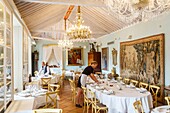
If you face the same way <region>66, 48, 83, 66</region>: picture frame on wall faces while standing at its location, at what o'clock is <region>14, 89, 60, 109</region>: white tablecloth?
The white tablecloth is roughly at 12 o'clock from the picture frame on wall.

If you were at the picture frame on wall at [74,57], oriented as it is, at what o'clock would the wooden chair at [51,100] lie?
The wooden chair is roughly at 12 o'clock from the picture frame on wall.

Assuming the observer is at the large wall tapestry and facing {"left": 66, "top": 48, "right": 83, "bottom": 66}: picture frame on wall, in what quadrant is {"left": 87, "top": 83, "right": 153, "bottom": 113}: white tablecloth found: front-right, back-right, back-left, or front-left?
back-left

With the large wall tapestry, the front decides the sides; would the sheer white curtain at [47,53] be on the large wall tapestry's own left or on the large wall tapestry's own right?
on the large wall tapestry's own right

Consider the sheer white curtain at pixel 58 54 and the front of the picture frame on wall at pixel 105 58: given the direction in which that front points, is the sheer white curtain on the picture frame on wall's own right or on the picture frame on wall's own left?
on the picture frame on wall's own right

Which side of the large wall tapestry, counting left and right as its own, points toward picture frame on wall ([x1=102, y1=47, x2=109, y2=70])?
right

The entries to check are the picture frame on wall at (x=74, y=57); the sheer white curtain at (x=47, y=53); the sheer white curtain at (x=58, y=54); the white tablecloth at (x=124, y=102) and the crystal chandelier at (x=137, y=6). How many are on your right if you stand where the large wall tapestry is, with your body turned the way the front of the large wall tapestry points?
3

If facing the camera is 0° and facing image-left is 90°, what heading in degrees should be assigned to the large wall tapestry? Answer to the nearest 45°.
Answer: approximately 45°

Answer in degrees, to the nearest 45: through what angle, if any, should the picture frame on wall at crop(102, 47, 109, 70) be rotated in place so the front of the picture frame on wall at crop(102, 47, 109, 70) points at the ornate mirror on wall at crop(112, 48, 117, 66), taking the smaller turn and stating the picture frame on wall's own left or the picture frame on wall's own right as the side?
approximately 45° to the picture frame on wall's own left
